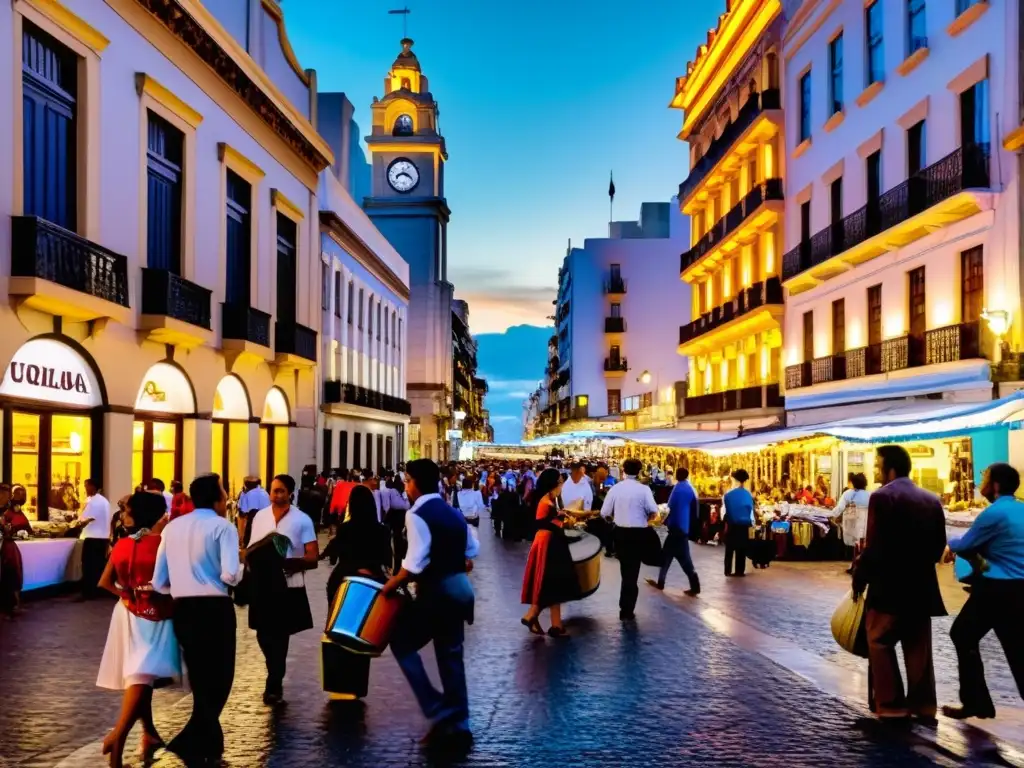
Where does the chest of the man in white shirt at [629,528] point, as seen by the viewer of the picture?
away from the camera

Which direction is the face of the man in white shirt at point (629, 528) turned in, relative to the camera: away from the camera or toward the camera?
away from the camera

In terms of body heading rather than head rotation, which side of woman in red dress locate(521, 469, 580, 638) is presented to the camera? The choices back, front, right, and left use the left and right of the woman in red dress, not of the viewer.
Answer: right

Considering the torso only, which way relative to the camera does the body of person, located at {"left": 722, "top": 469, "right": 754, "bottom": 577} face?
away from the camera

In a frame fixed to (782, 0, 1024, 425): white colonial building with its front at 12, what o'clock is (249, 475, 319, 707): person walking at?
The person walking is roughly at 11 o'clock from the white colonial building.

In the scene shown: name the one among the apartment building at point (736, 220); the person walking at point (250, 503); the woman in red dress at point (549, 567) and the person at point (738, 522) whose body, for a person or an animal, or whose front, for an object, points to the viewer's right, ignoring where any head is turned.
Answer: the woman in red dress

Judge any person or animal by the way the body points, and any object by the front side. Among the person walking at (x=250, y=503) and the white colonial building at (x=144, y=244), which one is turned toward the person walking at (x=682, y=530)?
the white colonial building

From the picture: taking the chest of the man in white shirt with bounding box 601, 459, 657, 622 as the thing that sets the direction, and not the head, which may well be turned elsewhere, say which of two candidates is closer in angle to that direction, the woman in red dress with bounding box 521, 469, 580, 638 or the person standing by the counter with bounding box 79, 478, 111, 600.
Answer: the person standing by the counter

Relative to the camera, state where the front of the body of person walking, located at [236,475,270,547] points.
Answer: away from the camera
